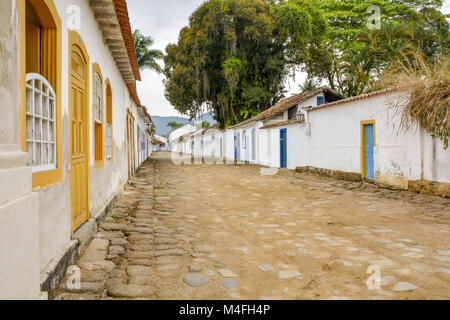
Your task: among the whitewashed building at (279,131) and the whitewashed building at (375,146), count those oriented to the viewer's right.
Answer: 0

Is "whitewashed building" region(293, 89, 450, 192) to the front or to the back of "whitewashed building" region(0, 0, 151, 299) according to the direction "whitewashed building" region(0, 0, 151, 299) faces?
to the front

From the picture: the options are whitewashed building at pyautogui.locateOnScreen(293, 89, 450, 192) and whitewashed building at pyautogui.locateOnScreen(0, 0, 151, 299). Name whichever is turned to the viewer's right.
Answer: whitewashed building at pyautogui.locateOnScreen(0, 0, 151, 299)

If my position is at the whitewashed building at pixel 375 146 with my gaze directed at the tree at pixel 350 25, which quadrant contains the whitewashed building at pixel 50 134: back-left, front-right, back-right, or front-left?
back-left

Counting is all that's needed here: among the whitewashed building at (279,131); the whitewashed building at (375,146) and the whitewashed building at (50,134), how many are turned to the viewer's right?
1

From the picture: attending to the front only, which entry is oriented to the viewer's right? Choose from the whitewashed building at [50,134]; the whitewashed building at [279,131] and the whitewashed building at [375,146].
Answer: the whitewashed building at [50,134]

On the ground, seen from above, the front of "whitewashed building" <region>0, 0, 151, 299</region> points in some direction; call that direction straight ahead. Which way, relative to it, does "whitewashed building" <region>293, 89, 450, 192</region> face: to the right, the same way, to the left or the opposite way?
the opposite way

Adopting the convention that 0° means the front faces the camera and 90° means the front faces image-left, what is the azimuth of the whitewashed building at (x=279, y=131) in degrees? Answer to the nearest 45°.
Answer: approximately 45°

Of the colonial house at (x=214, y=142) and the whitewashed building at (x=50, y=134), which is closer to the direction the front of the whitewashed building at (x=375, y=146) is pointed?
the whitewashed building

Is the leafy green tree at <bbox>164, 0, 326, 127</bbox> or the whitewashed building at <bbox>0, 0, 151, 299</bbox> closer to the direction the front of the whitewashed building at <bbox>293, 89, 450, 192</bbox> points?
the whitewashed building

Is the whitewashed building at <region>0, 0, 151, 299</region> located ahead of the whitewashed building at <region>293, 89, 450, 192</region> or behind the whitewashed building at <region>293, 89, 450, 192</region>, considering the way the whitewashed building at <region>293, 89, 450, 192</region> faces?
ahead

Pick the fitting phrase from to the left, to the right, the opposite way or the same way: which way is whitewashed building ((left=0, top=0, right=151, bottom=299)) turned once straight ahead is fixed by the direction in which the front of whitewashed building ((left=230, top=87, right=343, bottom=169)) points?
the opposite way

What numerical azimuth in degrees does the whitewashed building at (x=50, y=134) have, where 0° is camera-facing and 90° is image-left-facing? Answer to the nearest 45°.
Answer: approximately 270°

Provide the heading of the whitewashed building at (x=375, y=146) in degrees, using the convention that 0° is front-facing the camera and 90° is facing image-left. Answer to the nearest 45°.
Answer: approximately 45°
